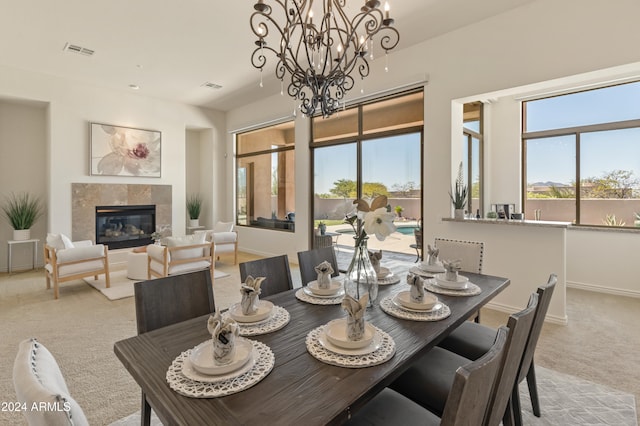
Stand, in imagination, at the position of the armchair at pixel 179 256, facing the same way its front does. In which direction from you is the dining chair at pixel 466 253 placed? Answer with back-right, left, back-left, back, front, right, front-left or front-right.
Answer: back

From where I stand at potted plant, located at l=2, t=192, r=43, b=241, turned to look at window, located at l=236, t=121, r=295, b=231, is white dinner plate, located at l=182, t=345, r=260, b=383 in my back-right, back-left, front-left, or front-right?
front-right

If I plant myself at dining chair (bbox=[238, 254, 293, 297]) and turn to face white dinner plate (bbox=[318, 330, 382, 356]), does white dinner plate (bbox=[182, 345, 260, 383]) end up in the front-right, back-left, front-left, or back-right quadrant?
front-right

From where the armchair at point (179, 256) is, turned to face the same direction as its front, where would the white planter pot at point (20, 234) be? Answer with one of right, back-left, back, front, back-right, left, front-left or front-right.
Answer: front

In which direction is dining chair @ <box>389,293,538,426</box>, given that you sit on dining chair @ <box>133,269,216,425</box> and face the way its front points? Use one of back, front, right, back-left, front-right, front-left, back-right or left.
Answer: front

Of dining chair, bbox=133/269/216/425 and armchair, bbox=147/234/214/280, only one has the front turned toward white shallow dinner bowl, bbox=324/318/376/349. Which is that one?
the dining chair

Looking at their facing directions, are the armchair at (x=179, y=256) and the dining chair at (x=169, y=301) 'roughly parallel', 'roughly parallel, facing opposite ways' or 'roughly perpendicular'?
roughly parallel, facing opposite ways

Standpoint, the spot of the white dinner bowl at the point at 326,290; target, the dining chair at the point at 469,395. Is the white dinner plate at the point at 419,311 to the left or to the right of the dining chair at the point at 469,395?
left

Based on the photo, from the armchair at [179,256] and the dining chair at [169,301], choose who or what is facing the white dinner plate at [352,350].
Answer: the dining chair
